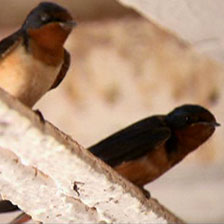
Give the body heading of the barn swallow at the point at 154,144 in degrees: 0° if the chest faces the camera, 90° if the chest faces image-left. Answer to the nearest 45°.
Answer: approximately 270°

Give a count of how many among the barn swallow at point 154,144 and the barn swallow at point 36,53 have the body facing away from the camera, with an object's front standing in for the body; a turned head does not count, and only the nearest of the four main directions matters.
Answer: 0

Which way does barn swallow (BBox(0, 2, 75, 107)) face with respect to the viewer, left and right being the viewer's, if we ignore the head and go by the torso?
facing the viewer and to the right of the viewer
